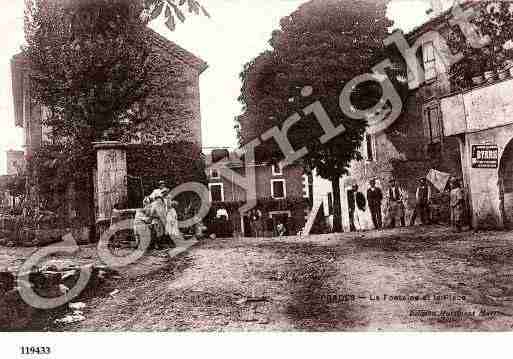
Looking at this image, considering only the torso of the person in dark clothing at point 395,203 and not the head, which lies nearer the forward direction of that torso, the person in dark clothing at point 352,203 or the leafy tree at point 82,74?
the leafy tree

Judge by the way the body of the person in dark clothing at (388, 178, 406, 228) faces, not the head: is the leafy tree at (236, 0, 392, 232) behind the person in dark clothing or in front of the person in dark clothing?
in front

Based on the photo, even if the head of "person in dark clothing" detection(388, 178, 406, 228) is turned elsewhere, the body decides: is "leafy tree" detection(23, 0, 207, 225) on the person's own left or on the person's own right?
on the person's own right
